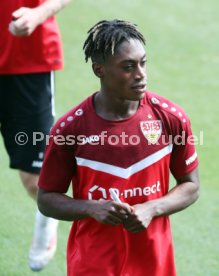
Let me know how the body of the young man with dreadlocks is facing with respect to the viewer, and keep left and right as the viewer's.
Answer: facing the viewer
